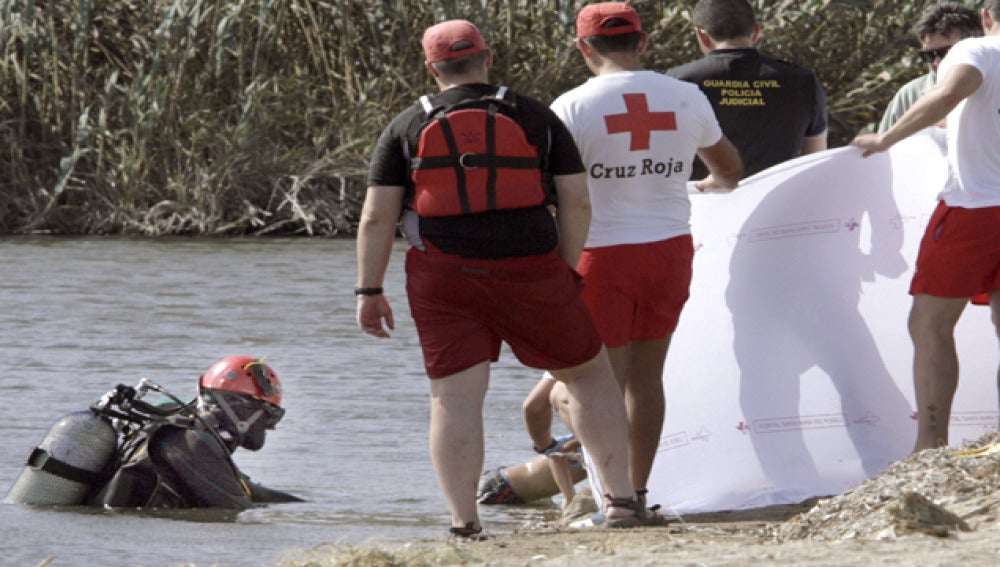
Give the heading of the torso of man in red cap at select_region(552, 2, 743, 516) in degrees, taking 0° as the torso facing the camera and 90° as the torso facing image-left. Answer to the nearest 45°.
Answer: approximately 180°

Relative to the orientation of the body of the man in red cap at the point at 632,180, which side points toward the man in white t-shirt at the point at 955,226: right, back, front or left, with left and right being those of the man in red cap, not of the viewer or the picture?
right

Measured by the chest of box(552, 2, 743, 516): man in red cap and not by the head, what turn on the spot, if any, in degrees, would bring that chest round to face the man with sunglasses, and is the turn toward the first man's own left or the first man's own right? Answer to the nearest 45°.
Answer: approximately 45° to the first man's own right

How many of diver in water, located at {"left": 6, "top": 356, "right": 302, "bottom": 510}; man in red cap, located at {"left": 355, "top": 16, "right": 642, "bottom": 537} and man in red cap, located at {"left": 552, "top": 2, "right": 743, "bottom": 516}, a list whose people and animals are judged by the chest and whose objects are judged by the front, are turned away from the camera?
2

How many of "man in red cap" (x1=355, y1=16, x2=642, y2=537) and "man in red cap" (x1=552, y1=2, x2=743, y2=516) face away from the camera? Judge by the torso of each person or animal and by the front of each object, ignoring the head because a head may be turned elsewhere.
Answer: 2

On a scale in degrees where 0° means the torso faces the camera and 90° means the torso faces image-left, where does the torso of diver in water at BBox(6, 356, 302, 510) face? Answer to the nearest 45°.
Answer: approximately 270°

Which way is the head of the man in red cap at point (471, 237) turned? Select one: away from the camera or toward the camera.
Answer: away from the camera

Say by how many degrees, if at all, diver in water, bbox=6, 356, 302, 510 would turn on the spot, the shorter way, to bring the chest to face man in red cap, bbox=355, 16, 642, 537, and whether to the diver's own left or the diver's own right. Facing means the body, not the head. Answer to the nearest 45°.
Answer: approximately 45° to the diver's own right

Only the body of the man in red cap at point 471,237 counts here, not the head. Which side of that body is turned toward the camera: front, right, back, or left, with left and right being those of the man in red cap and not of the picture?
back

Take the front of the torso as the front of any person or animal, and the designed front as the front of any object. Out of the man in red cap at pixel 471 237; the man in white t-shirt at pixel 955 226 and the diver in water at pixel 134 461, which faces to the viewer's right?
the diver in water
